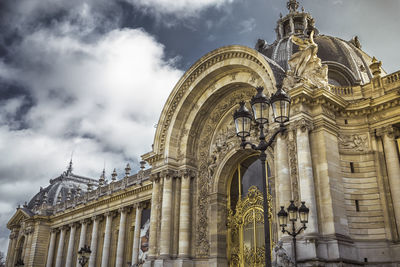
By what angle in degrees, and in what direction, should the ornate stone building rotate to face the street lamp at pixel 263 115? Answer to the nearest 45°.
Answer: approximately 45° to its left

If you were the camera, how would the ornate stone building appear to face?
facing the viewer and to the left of the viewer
